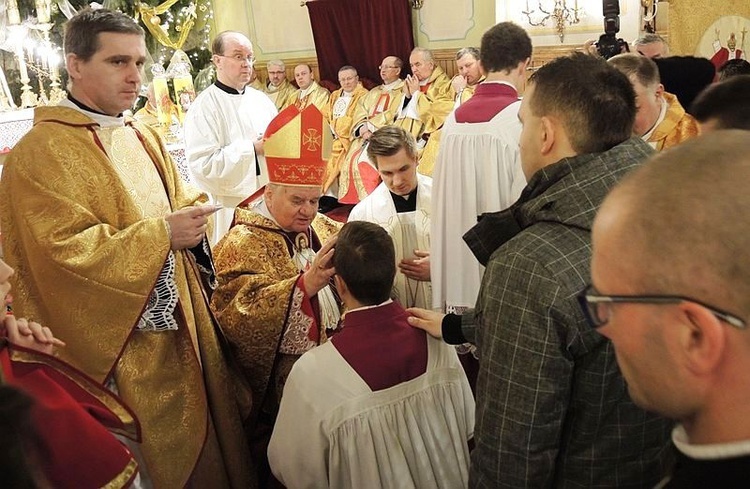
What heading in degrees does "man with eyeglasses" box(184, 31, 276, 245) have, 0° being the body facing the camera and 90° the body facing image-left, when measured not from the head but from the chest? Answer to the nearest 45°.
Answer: approximately 315°

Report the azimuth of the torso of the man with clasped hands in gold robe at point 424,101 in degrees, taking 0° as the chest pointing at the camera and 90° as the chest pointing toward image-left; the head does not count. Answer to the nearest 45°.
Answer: approximately 45°

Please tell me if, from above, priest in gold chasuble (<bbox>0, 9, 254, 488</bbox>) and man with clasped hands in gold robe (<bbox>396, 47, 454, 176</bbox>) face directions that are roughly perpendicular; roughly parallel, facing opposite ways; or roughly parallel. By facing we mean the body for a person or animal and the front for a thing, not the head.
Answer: roughly perpendicular

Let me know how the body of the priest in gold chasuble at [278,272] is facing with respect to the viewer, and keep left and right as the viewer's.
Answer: facing the viewer and to the right of the viewer

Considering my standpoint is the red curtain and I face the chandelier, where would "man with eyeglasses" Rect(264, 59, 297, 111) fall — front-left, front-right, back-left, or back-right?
back-right

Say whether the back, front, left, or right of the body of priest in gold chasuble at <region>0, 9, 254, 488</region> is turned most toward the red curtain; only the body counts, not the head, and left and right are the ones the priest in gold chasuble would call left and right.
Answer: left

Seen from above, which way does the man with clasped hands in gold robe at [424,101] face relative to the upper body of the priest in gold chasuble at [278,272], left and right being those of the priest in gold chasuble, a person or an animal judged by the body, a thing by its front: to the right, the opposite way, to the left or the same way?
to the right

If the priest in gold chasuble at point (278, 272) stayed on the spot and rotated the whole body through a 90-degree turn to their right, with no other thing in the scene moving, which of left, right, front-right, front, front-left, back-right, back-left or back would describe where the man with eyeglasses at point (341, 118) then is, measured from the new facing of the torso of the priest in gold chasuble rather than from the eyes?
back-right

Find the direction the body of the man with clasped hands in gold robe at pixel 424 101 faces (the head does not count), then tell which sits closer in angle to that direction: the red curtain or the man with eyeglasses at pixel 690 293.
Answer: the man with eyeglasses

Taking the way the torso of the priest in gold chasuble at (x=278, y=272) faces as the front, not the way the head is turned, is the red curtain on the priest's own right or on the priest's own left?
on the priest's own left

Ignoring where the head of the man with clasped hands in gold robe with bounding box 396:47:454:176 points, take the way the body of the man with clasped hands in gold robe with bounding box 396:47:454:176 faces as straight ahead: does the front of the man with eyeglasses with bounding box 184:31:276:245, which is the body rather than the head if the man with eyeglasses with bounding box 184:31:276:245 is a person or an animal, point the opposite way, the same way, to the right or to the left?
to the left

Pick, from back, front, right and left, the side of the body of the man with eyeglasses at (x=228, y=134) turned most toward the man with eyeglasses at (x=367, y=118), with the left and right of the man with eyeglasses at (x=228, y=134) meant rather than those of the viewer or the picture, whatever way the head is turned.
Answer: left

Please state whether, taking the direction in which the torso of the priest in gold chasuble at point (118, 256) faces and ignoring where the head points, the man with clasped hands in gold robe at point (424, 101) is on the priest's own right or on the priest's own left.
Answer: on the priest's own left

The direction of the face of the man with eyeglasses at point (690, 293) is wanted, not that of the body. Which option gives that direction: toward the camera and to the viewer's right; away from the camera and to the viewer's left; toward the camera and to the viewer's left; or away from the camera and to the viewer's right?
away from the camera and to the viewer's left
